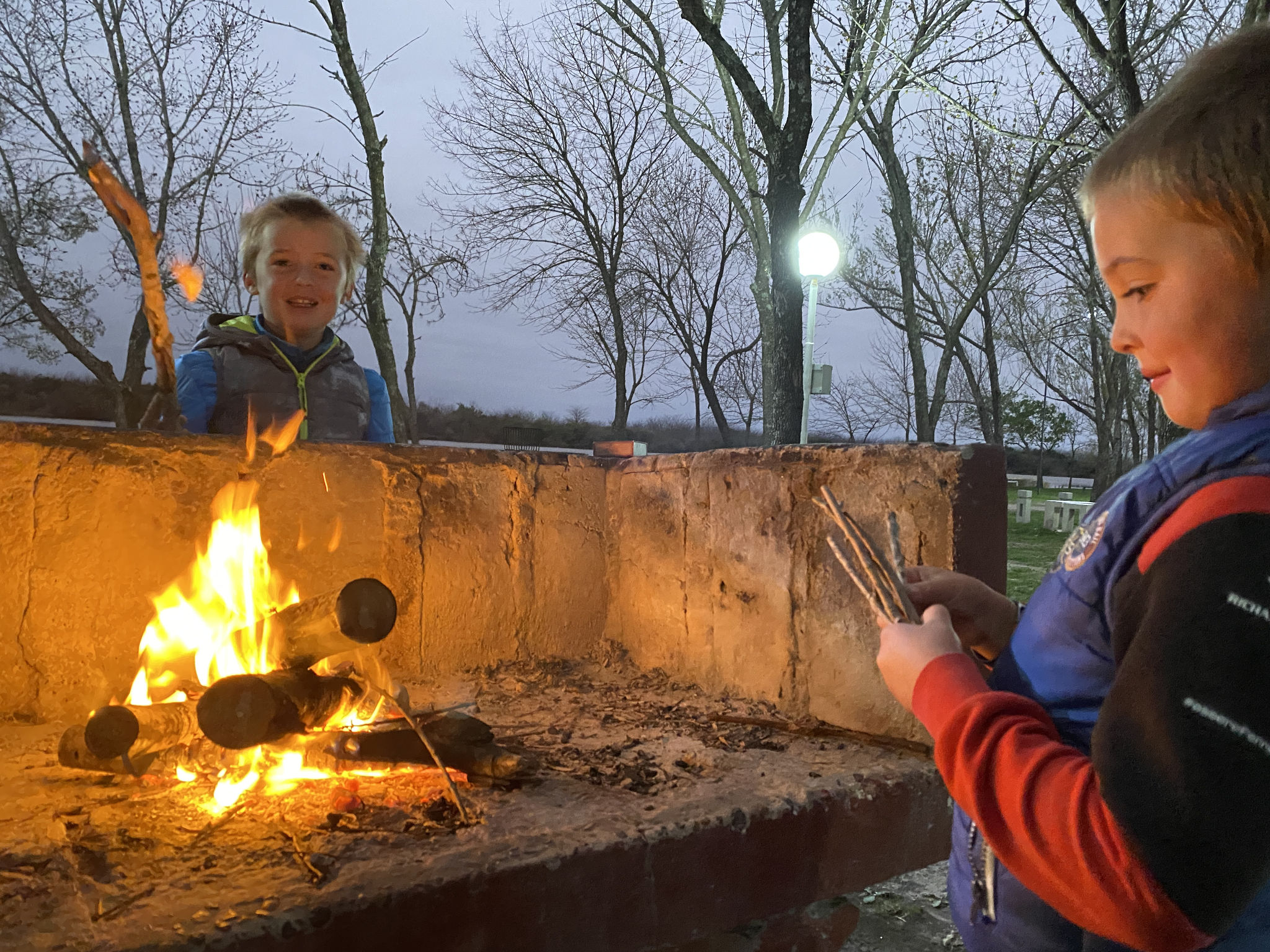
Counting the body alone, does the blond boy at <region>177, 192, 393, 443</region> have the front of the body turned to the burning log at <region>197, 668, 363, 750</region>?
yes

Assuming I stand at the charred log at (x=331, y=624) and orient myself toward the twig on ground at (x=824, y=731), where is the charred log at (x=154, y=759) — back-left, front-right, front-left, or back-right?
back-right

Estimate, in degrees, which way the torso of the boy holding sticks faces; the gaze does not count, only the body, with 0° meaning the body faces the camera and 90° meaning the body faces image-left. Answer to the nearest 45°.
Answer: approximately 90°

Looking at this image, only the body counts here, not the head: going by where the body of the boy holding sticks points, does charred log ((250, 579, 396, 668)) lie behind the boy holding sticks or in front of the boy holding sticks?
in front

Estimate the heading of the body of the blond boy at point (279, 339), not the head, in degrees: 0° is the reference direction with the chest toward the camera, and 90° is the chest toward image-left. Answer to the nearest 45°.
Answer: approximately 0°

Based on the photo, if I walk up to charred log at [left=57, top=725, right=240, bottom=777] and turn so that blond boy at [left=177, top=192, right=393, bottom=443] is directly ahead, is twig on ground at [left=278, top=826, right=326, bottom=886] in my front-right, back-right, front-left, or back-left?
back-right

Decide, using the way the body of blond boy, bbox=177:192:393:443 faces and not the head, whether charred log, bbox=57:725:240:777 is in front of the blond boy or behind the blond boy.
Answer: in front

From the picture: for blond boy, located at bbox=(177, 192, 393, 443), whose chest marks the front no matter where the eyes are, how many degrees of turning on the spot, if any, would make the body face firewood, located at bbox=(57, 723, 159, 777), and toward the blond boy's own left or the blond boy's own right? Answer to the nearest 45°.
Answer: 0° — they already face it

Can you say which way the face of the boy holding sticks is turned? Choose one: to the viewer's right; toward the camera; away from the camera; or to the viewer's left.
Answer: to the viewer's left

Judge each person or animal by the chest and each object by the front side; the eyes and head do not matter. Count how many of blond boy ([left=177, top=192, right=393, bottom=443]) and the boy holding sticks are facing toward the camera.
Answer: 1

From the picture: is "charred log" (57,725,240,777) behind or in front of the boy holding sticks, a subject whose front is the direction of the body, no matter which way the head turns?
in front
